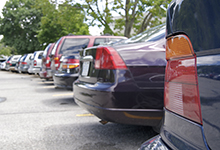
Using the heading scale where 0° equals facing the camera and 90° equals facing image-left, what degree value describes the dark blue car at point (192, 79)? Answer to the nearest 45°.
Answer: approximately 225°

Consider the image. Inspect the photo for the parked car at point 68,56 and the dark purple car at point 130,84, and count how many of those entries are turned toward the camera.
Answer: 0

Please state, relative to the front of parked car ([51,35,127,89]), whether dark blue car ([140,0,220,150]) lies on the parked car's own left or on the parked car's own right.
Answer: on the parked car's own right

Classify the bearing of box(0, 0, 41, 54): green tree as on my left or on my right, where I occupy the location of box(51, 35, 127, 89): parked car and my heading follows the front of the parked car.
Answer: on my left

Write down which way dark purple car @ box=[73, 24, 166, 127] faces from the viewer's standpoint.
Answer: facing away from the viewer and to the right of the viewer

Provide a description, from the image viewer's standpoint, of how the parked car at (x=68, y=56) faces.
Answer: facing away from the viewer and to the right of the viewer

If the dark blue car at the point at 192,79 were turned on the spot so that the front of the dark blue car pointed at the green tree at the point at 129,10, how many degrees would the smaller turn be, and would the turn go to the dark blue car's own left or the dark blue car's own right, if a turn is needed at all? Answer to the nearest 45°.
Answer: approximately 45° to the dark blue car's own left

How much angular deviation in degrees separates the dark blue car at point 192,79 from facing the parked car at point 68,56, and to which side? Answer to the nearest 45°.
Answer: approximately 90° to its left
